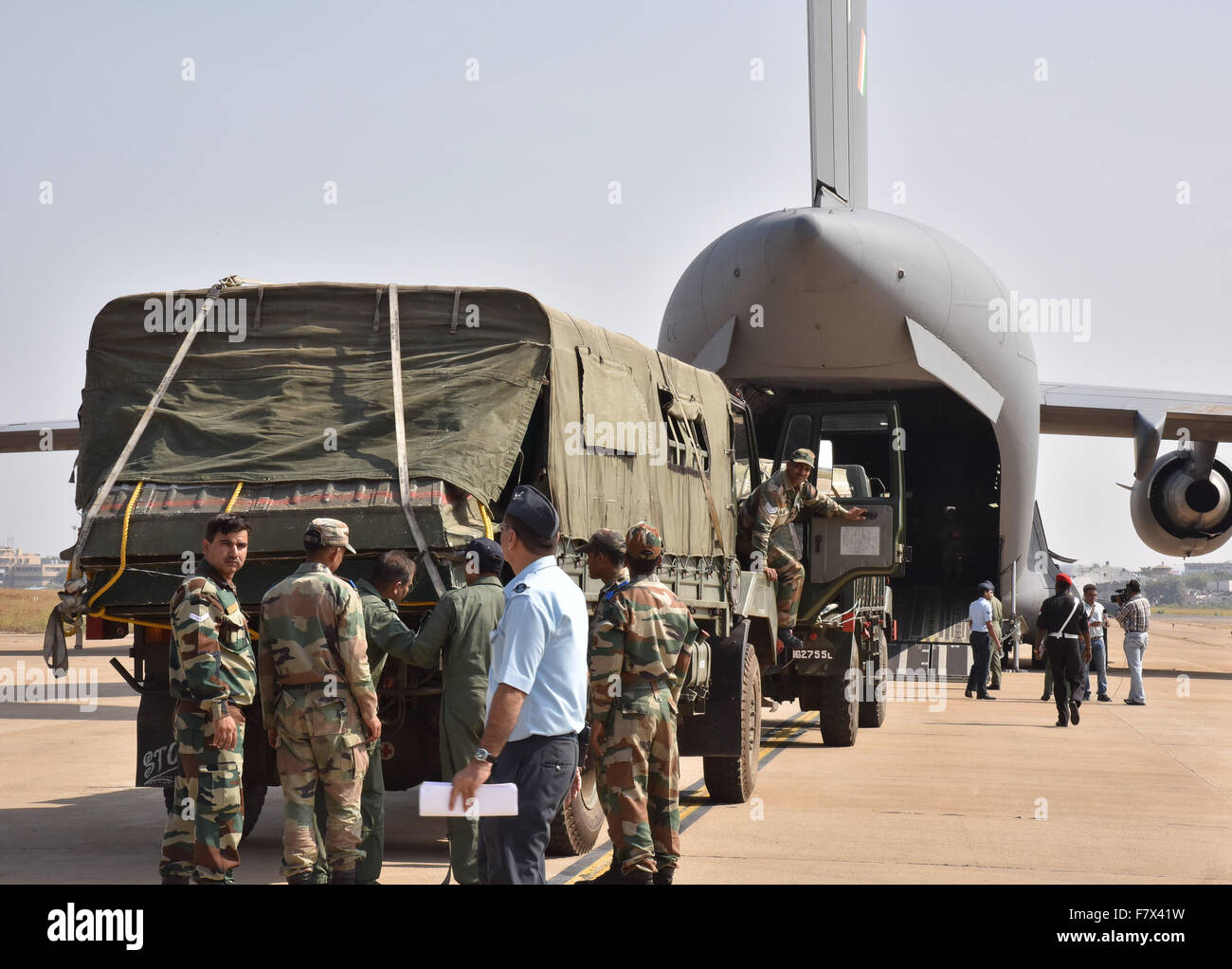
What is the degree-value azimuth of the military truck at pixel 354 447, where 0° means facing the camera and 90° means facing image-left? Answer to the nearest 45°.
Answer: approximately 225°

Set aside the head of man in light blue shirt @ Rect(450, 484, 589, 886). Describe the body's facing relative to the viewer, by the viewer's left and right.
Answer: facing away from the viewer and to the left of the viewer

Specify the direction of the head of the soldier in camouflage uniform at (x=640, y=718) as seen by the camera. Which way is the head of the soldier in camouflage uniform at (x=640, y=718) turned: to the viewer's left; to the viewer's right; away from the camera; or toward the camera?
away from the camera

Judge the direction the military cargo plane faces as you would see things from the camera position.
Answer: facing away from the viewer

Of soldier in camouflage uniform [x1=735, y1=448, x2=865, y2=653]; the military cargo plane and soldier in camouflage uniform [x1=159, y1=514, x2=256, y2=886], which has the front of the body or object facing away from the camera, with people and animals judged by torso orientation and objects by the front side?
the military cargo plane

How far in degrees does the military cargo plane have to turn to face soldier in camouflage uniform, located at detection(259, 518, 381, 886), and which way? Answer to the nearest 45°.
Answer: approximately 180°

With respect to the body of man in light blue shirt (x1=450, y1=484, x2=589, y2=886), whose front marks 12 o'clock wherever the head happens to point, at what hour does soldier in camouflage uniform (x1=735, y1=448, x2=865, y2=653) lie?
The soldier in camouflage uniform is roughly at 2 o'clock from the man in light blue shirt.

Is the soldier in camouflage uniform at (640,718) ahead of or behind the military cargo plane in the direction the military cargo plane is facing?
behind

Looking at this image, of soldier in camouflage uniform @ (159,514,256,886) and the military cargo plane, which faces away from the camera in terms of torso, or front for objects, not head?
the military cargo plane

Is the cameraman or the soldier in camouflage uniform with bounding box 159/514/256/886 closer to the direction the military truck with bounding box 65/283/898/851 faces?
the cameraman

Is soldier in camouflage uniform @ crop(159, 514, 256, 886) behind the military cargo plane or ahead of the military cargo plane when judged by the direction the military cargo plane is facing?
behind
